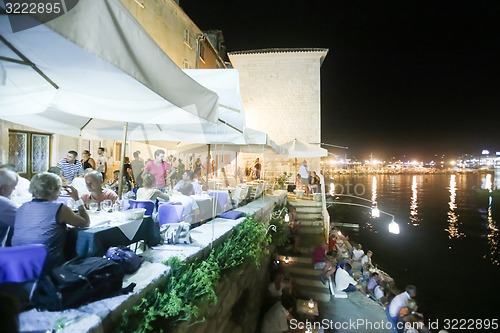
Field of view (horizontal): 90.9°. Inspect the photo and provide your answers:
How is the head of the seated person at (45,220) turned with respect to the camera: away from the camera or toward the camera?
away from the camera

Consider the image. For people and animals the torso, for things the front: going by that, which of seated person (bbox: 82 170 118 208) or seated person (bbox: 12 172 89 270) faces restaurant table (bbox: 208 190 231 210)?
seated person (bbox: 12 172 89 270)

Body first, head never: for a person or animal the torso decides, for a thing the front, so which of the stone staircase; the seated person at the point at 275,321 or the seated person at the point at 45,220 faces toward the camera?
the stone staircase

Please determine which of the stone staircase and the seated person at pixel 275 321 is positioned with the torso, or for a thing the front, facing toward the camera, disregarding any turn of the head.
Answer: the stone staircase

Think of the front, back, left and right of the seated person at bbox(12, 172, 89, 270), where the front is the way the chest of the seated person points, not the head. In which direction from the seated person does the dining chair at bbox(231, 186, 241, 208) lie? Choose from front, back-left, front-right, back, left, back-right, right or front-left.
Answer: front

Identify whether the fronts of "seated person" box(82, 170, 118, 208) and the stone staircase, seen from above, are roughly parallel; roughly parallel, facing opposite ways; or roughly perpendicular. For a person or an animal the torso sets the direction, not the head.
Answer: roughly parallel

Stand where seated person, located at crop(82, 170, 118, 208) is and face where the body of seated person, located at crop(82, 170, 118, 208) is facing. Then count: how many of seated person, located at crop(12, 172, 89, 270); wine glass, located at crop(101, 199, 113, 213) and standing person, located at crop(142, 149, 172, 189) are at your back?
1

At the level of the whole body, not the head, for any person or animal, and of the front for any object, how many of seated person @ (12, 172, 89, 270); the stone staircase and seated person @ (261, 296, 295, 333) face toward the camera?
1

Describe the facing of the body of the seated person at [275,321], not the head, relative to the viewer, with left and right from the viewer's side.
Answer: facing away from the viewer and to the right of the viewer

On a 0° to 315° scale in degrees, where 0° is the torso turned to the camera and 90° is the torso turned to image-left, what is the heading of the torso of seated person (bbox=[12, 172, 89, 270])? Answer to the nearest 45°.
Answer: approximately 225°

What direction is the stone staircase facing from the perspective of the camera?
toward the camera

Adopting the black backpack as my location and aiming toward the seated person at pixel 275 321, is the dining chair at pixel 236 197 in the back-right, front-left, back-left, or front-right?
front-left

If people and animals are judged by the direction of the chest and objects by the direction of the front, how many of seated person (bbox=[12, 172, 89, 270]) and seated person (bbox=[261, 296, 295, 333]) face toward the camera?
0

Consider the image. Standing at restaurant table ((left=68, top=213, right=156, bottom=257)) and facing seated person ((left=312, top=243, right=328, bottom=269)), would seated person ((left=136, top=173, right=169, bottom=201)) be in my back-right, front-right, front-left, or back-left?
front-left

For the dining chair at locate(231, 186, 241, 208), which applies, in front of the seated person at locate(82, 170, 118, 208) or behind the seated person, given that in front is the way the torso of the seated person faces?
behind

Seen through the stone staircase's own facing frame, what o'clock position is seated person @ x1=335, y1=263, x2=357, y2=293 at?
The seated person is roughly at 10 o'clock from the stone staircase.
